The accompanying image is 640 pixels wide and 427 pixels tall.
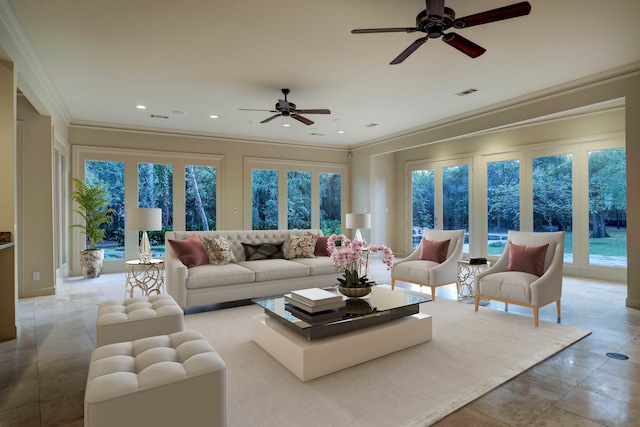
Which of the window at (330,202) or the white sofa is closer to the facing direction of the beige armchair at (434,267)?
the white sofa

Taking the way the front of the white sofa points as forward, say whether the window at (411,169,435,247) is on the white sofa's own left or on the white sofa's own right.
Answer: on the white sofa's own left

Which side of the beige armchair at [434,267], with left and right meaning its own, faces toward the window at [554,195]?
back

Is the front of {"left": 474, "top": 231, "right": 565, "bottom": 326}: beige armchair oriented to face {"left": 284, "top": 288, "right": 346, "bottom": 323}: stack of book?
yes

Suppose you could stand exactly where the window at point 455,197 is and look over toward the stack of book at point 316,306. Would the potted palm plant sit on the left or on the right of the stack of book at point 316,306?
right

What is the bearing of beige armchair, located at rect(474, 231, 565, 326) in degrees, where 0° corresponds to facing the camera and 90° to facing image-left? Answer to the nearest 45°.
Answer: approximately 45°

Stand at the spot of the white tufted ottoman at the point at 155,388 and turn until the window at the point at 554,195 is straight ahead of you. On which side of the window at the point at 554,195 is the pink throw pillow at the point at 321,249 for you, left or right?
left

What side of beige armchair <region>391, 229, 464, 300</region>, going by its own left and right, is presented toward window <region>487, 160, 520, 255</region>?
back

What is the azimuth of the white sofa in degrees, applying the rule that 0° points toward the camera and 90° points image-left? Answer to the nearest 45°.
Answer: approximately 315°
